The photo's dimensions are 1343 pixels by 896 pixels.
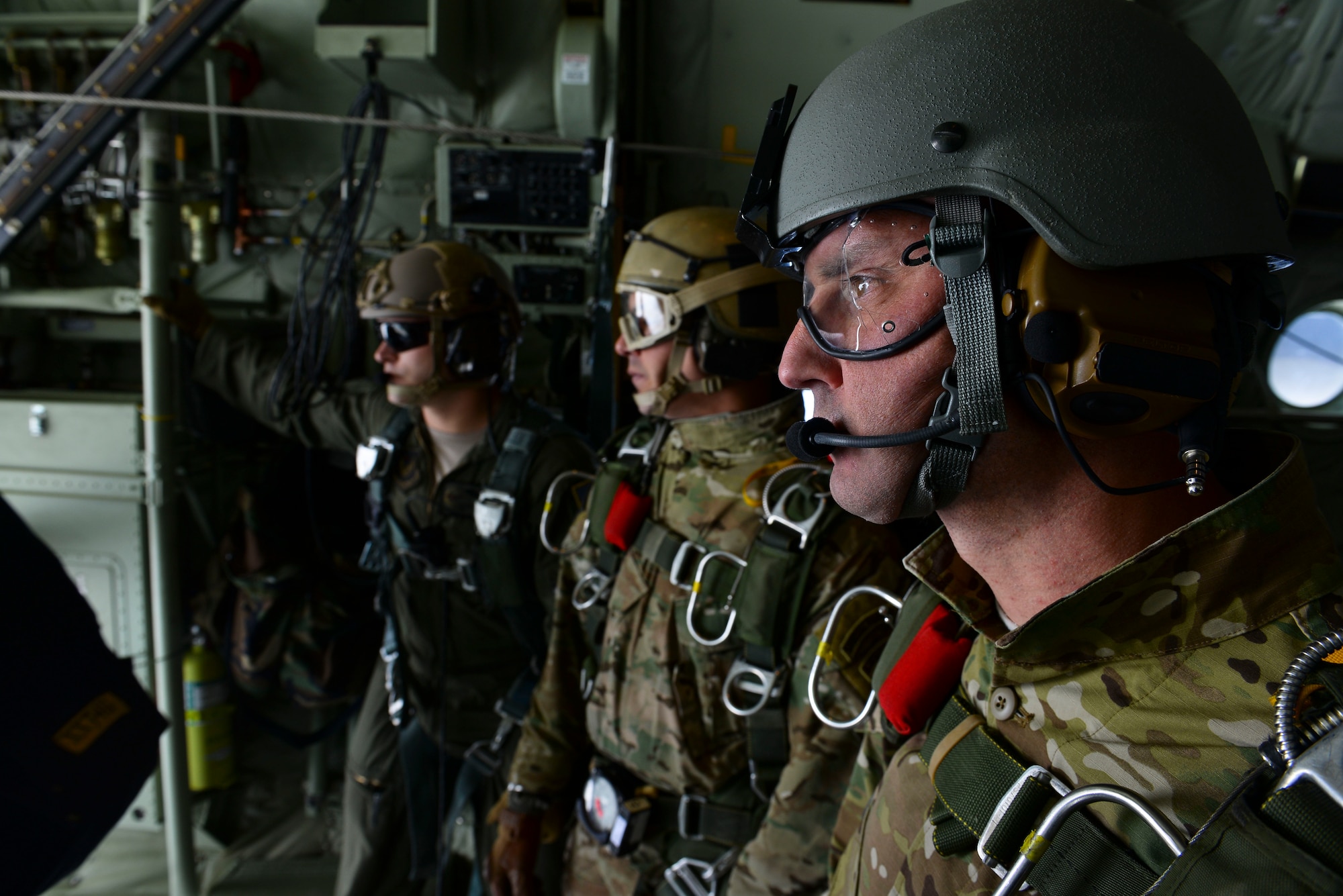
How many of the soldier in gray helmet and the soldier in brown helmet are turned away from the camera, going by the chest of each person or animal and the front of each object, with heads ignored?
0

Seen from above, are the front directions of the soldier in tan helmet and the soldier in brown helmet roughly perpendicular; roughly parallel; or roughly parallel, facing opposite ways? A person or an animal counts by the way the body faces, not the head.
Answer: roughly parallel

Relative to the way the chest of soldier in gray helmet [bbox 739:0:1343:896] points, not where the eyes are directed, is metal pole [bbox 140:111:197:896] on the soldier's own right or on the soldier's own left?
on the soldier's own right

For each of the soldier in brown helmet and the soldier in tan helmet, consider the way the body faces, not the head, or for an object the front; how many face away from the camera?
0

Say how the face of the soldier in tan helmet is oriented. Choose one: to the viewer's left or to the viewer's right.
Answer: to the viewer's left

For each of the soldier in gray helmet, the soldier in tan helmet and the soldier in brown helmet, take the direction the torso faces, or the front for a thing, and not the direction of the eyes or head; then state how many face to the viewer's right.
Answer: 0

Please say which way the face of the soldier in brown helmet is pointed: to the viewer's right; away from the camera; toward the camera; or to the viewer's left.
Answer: to the viewer's left

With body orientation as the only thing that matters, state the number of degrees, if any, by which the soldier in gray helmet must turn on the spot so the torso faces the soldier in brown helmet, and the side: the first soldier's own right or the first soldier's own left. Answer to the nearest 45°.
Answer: approximately 90° to the first soldier's own right

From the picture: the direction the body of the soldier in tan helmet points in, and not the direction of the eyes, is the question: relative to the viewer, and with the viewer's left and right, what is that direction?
facing the viewer and to the left of the viewer
